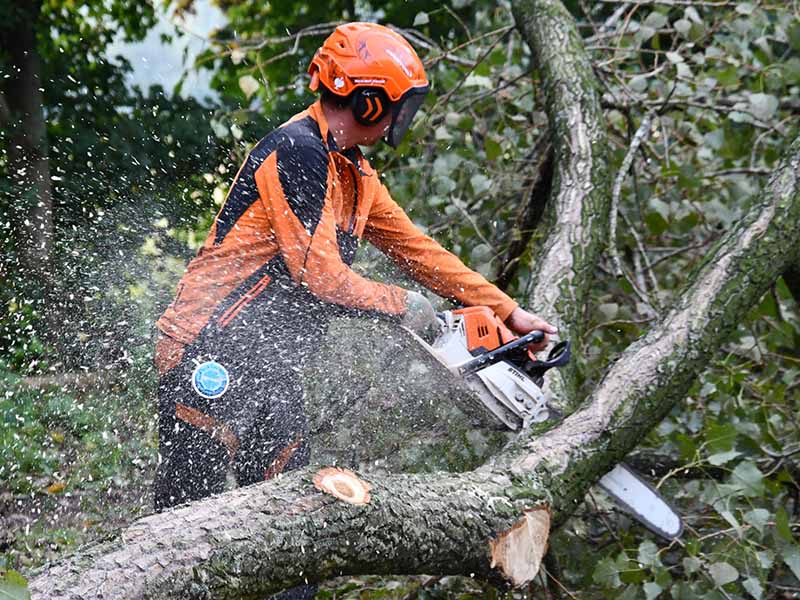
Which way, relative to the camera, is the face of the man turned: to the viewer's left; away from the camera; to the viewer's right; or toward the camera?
to the viewer's right

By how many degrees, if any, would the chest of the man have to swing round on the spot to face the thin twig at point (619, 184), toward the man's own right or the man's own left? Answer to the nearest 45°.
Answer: approximately 45° to the man's own left

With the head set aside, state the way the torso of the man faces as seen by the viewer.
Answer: to the viewer's right
